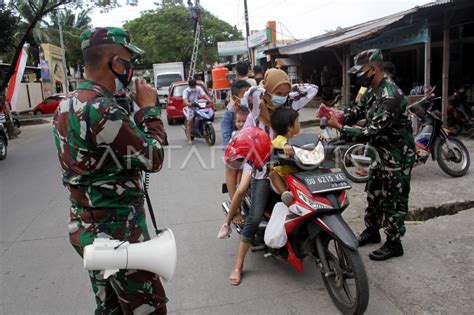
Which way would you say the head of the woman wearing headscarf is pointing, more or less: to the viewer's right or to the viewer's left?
to the viewer's right

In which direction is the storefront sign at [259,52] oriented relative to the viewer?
toward the camera

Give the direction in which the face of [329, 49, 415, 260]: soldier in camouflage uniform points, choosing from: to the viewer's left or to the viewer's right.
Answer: to the viewer's left

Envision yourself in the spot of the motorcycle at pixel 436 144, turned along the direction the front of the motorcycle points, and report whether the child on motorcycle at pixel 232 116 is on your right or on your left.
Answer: on your right

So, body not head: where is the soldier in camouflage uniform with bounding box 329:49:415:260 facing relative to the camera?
to the viewer's left

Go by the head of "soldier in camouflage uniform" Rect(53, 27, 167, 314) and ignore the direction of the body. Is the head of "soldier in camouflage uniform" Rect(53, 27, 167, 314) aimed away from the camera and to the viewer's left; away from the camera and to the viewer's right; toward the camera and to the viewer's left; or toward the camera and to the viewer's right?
away from the camera and to the viewer's right

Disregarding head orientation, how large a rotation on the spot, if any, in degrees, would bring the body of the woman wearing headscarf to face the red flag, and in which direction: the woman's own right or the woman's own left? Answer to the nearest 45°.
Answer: approximately 180°

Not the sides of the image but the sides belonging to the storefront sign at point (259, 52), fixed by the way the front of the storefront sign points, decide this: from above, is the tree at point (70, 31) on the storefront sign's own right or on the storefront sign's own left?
on the storefront sign's own right

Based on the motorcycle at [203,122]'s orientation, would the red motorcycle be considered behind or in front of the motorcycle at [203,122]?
in front

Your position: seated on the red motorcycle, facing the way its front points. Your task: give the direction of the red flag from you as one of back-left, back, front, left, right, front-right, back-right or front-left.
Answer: back

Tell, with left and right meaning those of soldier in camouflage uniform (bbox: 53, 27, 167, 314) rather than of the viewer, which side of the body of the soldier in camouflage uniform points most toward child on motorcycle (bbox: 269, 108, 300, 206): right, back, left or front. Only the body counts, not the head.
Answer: front

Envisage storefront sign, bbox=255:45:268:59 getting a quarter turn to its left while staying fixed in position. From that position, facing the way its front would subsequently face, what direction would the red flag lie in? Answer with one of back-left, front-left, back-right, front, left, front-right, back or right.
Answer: back-right

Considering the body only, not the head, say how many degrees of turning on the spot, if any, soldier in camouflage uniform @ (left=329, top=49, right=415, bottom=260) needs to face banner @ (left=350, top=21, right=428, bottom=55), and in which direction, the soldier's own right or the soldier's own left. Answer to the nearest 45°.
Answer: approximately 90° to the soldier's own right

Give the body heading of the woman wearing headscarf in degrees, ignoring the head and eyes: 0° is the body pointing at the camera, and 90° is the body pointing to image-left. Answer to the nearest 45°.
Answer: approximately 315°

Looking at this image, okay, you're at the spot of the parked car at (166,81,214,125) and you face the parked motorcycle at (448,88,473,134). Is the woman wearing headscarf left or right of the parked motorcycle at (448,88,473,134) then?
right

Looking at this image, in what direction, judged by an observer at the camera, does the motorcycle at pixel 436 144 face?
facing to the right of the viewer

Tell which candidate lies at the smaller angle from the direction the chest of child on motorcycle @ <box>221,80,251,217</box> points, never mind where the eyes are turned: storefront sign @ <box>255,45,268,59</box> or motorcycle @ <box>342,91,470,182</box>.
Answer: the motorcycle

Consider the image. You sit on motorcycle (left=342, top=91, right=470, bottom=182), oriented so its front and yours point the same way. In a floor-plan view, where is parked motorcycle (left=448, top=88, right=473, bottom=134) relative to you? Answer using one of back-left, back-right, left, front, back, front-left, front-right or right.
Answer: left
